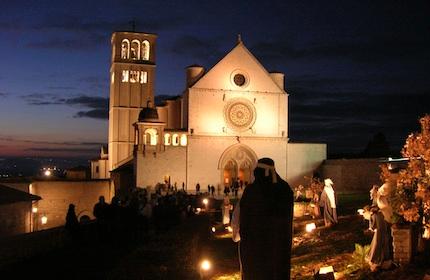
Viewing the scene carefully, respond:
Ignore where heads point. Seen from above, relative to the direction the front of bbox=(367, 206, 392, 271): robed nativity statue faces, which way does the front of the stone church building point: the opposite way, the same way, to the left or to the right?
to the left

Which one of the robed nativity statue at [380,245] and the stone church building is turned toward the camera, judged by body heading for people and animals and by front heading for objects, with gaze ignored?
the stone church building

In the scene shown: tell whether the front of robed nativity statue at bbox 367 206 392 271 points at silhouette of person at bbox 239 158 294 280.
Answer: no

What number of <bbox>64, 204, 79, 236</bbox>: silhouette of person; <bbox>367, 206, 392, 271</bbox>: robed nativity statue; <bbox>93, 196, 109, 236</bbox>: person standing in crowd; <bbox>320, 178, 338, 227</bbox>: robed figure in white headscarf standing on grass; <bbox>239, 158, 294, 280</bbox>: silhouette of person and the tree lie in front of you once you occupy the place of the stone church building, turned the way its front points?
6

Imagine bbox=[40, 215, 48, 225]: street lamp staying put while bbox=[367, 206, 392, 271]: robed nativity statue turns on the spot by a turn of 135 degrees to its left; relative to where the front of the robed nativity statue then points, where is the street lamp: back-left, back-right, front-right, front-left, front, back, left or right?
back

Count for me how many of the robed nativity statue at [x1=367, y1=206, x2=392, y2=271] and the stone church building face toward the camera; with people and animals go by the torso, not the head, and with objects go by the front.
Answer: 1

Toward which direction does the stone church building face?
toward the camera

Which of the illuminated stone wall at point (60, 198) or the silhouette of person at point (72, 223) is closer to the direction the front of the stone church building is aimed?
the silhouette of person

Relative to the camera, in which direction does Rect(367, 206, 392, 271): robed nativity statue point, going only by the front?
to the viewer's left

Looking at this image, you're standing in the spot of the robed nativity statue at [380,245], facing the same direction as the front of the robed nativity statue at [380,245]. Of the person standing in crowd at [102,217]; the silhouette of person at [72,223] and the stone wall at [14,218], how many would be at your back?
0

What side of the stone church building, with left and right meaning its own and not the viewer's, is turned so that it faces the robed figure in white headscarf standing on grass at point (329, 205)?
front

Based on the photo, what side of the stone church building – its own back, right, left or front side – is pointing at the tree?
front

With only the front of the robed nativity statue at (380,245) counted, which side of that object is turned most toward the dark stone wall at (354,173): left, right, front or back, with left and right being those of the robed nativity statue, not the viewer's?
right
